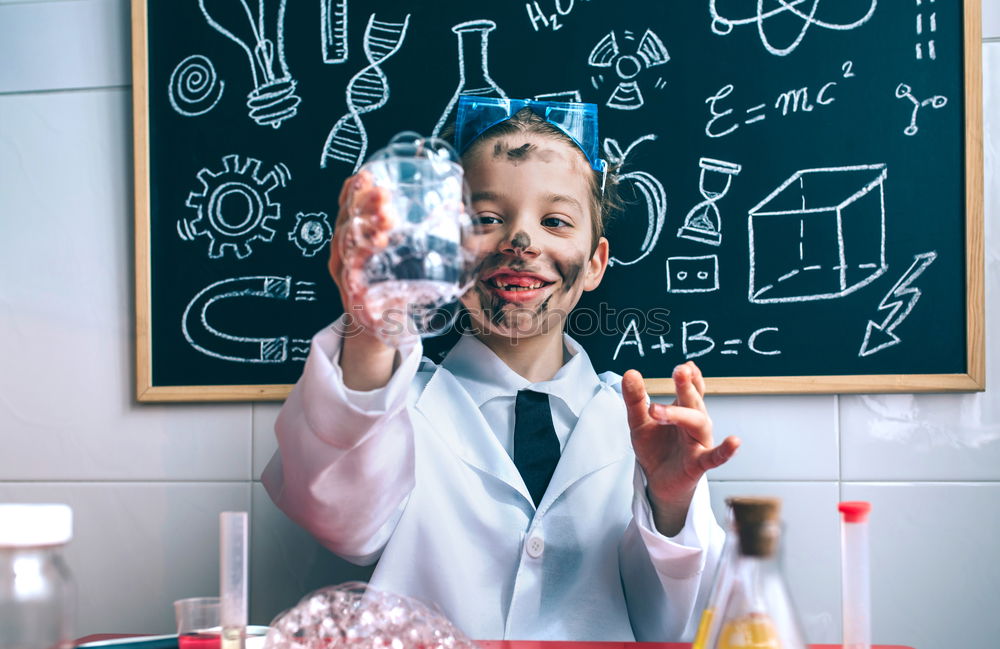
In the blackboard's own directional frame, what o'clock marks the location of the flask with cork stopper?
The flask with cork stopper is roughly at 12 o'clock from the blackboard.

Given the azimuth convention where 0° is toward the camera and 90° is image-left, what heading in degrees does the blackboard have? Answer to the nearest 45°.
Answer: approximately 0°

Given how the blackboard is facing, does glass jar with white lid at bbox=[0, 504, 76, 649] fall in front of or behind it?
in front

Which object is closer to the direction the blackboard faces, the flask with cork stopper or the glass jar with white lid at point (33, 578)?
the flask with cork stopper

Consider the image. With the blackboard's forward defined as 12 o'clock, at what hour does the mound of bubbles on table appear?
The mound of bubbles on table is roughly at 1 o'clock from the blackboard.

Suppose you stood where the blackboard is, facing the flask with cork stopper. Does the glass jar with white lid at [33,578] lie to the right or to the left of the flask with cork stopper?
right
